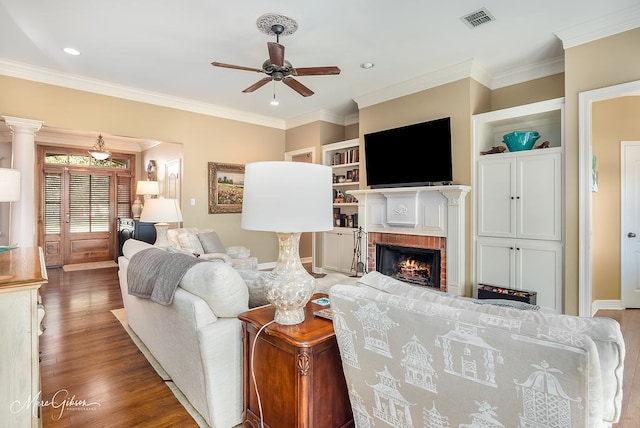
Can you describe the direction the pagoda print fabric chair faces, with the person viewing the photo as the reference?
facing away from the viewer and to the right of the viewer

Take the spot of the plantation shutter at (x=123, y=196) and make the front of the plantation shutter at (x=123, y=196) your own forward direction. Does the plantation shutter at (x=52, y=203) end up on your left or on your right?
on your right

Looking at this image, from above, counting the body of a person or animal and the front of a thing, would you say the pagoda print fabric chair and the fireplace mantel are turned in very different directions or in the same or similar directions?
very different directions

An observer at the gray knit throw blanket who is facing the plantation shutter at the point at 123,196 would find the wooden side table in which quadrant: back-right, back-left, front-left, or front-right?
back-right

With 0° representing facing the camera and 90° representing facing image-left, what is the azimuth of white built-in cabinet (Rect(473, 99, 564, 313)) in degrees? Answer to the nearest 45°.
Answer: approximately 45°

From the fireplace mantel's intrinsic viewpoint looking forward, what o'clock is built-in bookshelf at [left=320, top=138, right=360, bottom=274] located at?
The built-in bookshelf is roughly at 3 o'clock from the fireplace mantel.

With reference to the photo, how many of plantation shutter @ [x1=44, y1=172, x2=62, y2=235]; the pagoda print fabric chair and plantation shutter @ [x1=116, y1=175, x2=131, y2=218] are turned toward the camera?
2
